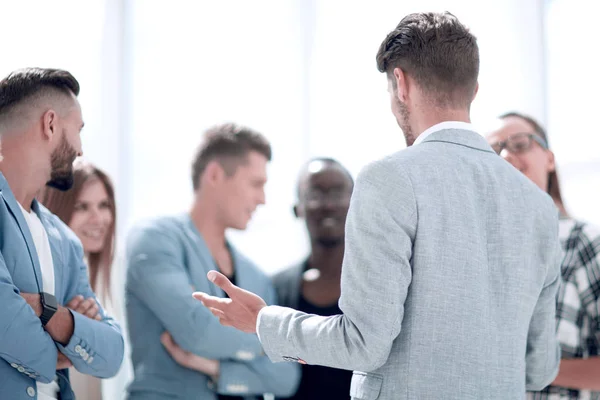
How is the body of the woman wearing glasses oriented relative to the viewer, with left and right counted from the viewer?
facing the viewer and to the left of the viewer

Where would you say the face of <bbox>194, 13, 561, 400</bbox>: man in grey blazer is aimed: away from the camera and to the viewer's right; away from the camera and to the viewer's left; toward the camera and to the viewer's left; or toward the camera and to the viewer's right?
away from the camera and to the viewer's left

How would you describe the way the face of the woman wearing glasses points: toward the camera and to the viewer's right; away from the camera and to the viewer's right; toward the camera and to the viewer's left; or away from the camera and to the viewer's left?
toward the camera and to the viewer's left

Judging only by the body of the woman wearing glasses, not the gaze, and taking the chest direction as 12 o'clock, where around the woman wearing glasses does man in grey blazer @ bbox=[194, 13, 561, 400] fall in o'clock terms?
The man in grey blazer is roughly at 11 o'clock from the woman wearing glasses.
